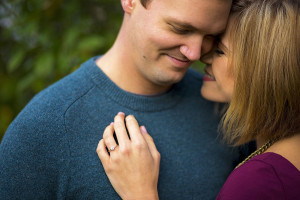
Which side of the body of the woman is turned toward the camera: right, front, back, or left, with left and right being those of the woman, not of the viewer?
left

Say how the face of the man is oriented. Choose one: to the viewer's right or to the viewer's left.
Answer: to the viewer's right

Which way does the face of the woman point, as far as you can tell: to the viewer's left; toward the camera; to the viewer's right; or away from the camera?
to the viewer's left

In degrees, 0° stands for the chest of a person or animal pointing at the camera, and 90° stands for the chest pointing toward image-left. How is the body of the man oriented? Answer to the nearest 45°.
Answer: approximately 315°
